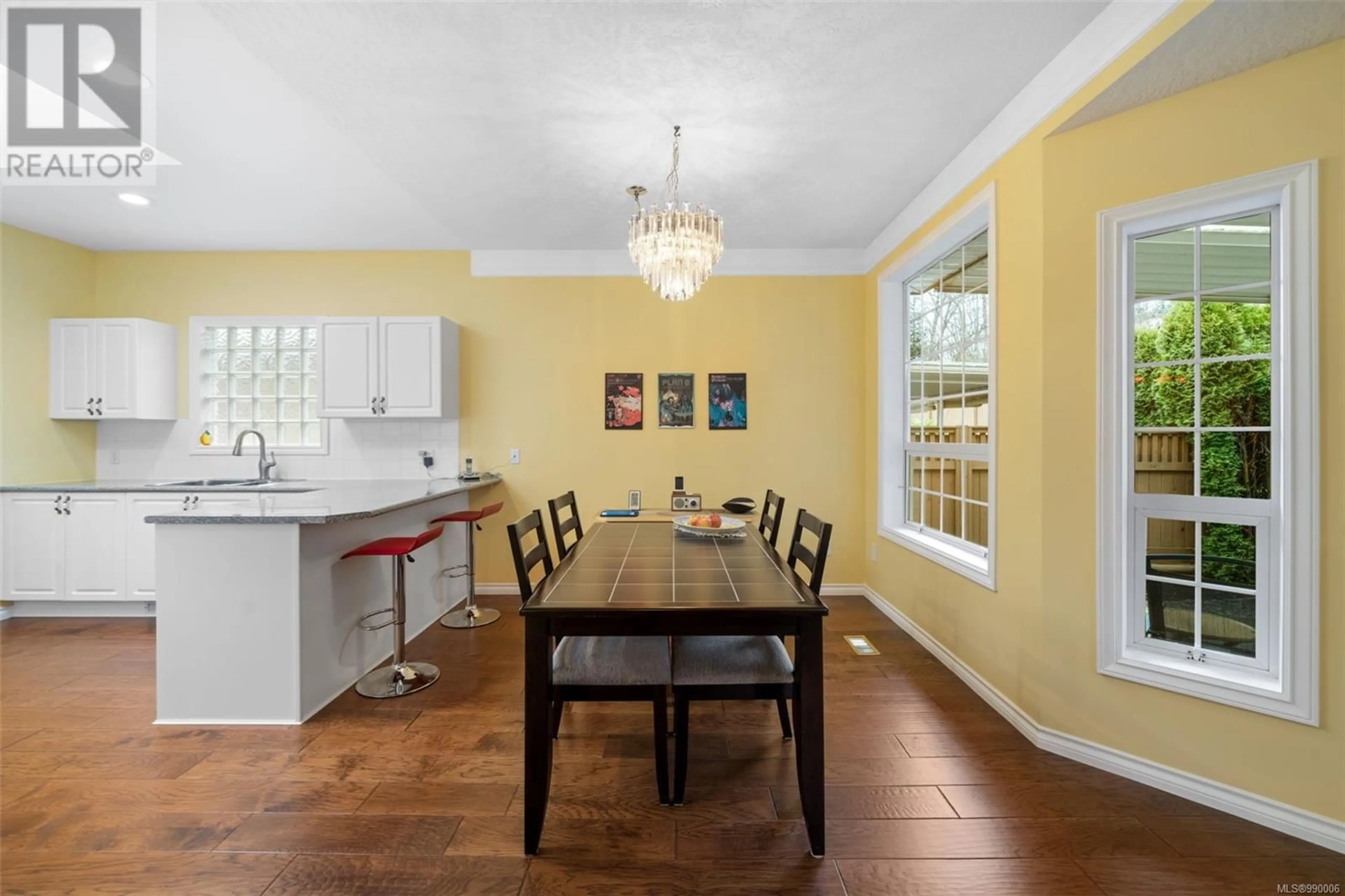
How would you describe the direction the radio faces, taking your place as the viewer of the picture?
facing the viewer

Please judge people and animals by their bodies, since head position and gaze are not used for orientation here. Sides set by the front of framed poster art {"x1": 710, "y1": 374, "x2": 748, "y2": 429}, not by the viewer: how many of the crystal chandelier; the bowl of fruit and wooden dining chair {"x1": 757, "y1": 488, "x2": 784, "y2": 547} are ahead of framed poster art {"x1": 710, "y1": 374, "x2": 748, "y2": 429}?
3

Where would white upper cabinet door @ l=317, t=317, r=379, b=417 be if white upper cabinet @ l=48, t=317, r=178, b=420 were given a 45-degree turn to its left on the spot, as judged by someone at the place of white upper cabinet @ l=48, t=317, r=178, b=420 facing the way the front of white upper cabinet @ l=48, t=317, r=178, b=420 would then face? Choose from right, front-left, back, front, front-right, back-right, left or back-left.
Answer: front-left

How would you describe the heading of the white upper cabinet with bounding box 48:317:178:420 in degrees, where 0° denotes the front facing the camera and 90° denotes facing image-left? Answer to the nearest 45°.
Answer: approximately 45°

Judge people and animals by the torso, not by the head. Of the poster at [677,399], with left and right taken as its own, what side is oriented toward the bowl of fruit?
front

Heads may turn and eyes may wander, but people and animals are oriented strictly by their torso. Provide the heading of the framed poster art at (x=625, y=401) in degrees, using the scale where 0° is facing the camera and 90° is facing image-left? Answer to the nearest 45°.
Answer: approximately 0°

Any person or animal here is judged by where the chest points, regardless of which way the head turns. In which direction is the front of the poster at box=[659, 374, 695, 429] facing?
toward the camera

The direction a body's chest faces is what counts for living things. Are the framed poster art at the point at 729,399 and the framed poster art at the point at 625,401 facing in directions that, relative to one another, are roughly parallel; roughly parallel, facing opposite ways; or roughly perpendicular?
roughly parallel

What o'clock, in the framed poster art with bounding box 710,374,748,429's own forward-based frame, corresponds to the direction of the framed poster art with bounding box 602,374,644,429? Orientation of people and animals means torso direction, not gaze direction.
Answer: the framed poster art with bounding box 602,374,644,429 is roughly at 3 o'clock from the framed poster art with bounding box 710,374,748,429.

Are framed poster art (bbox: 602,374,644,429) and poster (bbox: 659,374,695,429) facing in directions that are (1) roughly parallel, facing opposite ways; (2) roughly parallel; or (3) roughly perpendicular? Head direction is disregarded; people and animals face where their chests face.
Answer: roughly parallel

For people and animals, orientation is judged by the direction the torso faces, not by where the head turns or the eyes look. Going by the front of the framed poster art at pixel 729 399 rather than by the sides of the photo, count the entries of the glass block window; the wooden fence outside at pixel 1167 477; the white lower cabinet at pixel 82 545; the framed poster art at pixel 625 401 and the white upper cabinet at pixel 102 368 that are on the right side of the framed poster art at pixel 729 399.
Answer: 4

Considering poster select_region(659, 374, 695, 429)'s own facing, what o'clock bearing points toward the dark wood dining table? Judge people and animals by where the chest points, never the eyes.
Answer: The dark wood dining table is roughly at 12 o'clock from the poster.

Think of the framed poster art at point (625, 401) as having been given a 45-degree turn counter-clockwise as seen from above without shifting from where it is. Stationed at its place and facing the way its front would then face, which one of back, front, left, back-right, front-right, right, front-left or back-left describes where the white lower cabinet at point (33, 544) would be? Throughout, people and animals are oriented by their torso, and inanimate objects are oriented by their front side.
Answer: back-right

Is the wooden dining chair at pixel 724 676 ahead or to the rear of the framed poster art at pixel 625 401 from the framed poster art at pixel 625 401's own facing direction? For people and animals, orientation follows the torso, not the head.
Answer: ahead

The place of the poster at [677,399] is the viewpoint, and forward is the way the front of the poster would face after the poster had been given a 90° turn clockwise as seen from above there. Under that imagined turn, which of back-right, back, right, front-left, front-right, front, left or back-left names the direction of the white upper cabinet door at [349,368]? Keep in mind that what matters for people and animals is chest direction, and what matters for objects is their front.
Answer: front
